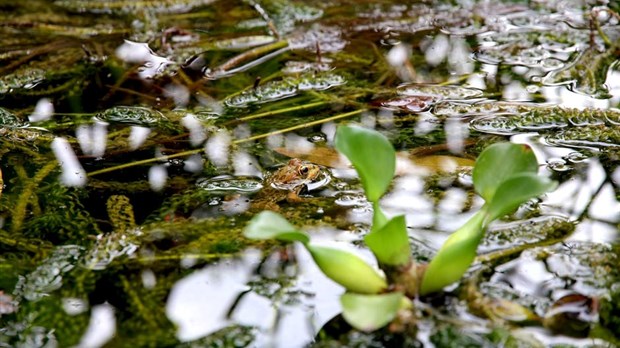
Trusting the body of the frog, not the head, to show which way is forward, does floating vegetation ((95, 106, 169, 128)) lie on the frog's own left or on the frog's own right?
on the frog's own left

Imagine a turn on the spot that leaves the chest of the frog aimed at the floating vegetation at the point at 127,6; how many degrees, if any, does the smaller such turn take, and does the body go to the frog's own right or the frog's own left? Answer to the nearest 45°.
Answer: approximately 90° to the frog's own left

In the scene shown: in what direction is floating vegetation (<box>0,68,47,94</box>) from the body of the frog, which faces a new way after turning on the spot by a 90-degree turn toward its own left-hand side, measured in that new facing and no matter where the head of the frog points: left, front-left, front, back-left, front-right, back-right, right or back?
front-left

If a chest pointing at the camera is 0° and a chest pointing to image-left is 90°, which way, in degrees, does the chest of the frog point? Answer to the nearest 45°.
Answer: approximately 270°
